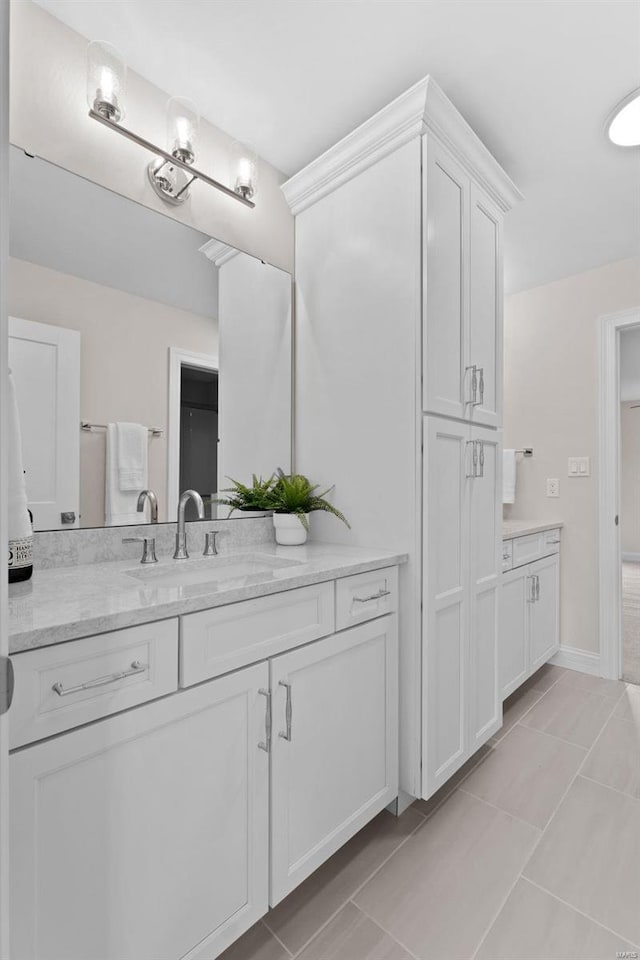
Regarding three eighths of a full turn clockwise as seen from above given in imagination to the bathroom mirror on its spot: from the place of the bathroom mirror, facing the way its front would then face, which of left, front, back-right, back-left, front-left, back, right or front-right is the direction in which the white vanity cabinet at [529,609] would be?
back

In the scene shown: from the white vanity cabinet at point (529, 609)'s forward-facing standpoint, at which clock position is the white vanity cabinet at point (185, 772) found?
the white vanity cabinet at point (185, 772) is roughly at 2 o'clock from the white vanity cabinet at point (529, 609).

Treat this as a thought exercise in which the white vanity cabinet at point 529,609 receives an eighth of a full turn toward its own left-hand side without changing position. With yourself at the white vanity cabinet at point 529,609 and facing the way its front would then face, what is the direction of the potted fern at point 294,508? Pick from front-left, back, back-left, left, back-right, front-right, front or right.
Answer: back-right

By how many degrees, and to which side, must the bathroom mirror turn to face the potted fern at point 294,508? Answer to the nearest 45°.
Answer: approximately 45° to its left

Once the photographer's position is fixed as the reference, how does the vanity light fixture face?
facing the viewer and to the right of the viewer

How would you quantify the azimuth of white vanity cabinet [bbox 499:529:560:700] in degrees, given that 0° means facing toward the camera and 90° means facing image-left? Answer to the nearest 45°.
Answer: approximately 315°

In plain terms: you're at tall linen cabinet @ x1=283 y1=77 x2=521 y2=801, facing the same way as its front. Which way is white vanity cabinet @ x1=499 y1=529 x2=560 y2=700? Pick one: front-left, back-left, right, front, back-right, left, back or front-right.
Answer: left

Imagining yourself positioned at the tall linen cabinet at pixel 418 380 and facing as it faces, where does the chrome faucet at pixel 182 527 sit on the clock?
The chrome faucet is roughly at 4 o'clock from the tall linen cabinet.

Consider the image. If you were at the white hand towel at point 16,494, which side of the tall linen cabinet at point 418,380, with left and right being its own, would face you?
right
